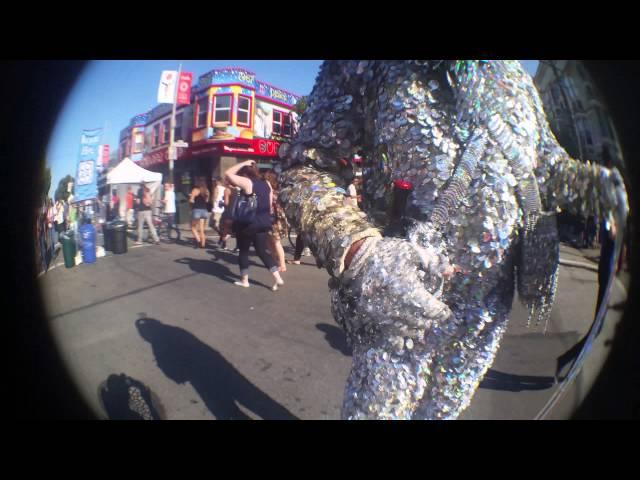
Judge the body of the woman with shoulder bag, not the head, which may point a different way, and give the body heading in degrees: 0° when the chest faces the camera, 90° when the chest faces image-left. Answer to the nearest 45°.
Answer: approximately 135°

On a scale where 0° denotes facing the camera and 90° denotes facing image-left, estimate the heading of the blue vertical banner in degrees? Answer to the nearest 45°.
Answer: approximately 0°
